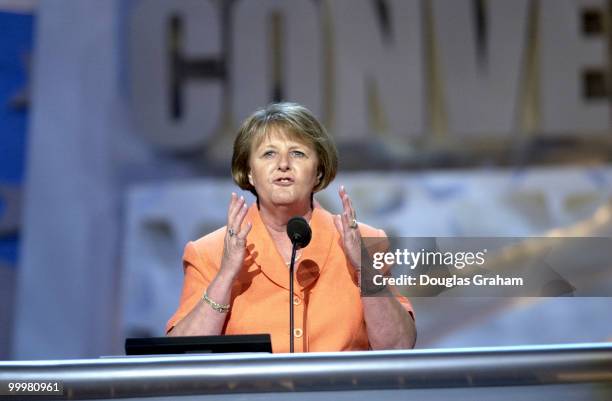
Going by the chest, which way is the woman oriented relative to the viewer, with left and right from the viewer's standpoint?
facing the viewer

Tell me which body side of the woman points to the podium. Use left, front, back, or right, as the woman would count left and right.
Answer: front
